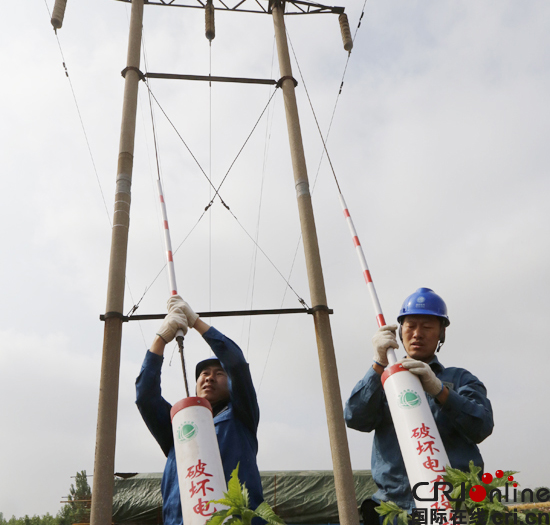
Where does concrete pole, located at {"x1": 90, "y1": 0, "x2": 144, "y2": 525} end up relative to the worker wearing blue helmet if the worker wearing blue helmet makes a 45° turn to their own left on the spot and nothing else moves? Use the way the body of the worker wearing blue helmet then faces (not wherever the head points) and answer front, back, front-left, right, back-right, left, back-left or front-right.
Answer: back

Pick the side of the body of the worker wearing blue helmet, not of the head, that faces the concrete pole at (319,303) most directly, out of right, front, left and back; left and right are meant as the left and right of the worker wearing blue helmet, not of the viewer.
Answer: back

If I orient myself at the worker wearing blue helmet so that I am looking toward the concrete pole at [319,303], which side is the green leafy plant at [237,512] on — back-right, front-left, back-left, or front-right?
back-left

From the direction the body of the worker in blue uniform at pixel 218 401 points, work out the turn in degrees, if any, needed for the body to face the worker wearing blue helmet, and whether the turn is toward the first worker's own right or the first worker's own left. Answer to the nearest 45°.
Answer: approximately 90° to the first worker's own left

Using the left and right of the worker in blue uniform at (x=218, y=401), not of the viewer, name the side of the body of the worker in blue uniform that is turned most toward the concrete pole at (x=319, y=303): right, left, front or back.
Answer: back

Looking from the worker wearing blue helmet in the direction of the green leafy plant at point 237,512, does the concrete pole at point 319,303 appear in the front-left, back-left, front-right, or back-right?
back-right

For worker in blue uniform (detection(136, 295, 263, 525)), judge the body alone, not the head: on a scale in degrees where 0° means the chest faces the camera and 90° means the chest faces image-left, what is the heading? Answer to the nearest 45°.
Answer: approximately 45°

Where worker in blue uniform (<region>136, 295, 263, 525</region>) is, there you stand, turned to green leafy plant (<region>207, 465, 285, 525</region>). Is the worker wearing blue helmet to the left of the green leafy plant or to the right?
left
